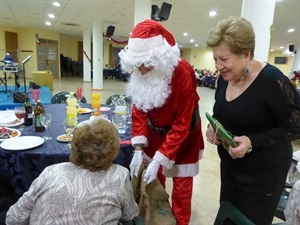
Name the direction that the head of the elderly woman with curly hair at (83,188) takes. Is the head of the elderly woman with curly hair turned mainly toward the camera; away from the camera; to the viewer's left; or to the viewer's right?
away from the camera

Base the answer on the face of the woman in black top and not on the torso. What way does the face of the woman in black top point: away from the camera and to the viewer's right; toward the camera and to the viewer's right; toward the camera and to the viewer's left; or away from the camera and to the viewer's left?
toward the camera and to the viewer's left

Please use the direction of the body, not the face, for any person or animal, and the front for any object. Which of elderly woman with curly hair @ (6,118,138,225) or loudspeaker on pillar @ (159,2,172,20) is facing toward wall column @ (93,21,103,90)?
the elderly woman with curly hair

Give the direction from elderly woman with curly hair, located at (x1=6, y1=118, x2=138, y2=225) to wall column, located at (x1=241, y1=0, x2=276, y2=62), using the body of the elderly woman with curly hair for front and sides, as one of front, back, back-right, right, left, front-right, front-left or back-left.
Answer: front-right

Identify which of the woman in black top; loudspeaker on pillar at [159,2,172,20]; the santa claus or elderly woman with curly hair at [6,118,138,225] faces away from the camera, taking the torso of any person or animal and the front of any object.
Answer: the elderly woman with curly hair

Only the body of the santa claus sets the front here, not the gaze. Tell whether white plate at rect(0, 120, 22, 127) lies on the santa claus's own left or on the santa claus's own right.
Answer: on the santa claus's own right

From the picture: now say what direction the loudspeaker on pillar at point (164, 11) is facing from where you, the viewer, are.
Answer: facing the viewer and to the right of the viewer

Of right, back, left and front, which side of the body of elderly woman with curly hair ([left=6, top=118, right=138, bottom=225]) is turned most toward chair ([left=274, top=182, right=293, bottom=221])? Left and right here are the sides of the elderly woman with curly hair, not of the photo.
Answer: right

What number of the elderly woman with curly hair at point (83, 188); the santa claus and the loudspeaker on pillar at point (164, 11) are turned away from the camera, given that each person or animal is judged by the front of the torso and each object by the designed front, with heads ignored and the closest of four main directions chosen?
1

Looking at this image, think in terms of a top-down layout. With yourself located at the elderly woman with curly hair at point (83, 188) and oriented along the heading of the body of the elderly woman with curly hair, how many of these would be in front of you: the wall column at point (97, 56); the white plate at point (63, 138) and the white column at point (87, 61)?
3

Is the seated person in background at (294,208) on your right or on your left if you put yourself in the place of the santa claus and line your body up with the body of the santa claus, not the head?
on your left

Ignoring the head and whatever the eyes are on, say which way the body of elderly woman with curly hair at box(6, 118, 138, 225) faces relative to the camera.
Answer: away from the camera

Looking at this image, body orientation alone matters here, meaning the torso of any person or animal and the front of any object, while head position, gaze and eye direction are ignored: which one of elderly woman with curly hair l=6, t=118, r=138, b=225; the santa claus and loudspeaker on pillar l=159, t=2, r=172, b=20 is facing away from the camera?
the elderly woman with curly hair

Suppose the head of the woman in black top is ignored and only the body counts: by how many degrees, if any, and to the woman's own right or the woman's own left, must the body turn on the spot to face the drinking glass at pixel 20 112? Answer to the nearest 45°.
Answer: approximately 45° to the woman's own right

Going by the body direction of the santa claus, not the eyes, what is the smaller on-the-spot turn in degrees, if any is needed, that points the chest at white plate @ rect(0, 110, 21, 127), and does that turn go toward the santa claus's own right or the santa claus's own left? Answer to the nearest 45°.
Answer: approximately 45° to the santa claus's own right

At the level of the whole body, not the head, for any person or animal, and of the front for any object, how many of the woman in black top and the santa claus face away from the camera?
0

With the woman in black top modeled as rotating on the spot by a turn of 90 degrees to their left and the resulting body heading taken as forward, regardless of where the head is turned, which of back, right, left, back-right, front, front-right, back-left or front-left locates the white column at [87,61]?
back

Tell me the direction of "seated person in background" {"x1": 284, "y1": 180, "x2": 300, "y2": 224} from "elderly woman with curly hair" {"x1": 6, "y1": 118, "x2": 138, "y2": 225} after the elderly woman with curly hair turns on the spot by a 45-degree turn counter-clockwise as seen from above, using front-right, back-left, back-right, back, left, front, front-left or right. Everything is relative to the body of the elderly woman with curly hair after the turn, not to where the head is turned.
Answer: back-right

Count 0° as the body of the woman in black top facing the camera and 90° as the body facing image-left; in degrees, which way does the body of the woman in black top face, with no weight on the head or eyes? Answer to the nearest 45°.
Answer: approximately 45°
